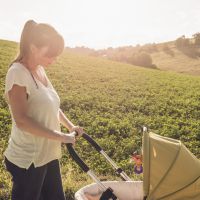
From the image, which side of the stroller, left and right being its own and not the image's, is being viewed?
right

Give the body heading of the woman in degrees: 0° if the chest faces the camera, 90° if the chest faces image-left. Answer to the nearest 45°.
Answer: approximately 270°

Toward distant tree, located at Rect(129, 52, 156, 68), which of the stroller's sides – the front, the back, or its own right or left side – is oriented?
left
